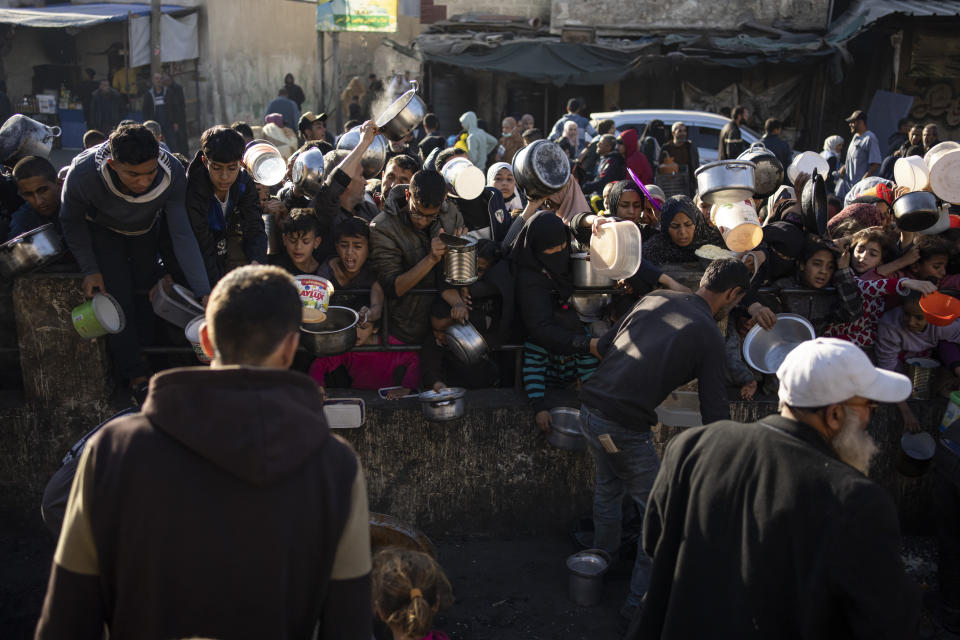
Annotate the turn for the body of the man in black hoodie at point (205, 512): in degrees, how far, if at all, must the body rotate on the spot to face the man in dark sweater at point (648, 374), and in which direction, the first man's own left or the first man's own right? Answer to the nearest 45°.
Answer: approximately 45° to the first man's own right

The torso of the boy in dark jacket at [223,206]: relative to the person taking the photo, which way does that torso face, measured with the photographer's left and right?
facing the viewer

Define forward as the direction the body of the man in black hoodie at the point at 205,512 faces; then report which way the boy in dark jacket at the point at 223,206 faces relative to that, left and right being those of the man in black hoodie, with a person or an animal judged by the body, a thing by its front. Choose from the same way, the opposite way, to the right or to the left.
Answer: the opposite way

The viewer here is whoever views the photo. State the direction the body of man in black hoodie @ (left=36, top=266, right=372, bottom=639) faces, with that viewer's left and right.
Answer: facing away from the viewer

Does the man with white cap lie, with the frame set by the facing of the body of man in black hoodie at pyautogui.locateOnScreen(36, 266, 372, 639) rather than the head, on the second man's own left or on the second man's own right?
on the second man's own right

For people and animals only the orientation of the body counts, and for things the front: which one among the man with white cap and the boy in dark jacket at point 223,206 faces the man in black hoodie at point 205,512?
the boy in dark jacket

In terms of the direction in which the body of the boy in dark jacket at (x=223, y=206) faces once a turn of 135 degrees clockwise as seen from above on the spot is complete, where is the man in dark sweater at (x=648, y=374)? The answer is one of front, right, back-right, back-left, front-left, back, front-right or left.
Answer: back

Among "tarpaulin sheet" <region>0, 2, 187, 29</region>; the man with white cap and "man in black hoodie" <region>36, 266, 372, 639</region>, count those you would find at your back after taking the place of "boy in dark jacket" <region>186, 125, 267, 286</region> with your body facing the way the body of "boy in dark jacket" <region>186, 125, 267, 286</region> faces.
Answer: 1

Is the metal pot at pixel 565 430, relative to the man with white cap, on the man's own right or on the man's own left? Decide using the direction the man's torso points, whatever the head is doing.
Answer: on the man's own left

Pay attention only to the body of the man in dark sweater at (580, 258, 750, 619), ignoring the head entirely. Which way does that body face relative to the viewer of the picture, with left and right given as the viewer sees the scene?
facing away from the viewer and to the right of the viewer

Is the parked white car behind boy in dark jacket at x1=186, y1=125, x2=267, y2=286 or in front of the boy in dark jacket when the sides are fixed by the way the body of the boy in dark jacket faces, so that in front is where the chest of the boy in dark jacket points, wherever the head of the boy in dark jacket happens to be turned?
behind

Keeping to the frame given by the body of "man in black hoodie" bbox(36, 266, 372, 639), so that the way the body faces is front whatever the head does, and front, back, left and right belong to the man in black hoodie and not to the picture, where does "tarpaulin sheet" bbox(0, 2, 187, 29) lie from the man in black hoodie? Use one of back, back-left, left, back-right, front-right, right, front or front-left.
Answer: front
